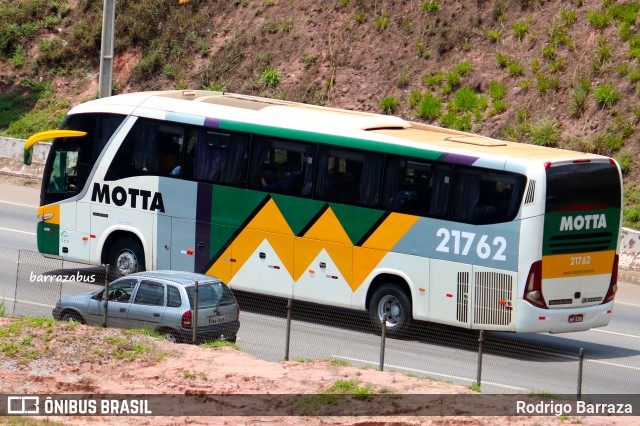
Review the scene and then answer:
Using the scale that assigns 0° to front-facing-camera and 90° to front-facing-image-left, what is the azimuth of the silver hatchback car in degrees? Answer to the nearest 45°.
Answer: approximately 135°

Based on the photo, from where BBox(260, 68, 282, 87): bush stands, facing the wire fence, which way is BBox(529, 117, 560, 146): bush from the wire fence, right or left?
left
